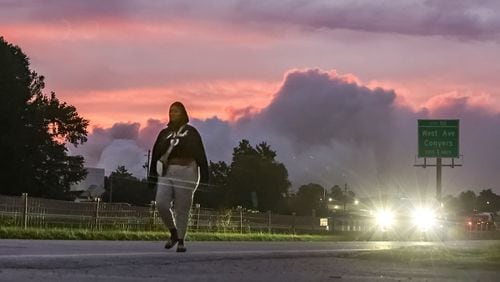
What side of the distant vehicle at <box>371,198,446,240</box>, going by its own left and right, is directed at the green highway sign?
back

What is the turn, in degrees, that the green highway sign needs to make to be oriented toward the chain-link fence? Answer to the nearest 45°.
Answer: approximately 45° to its right

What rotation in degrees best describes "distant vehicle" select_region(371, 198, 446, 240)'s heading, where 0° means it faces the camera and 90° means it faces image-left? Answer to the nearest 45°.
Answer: approximately 0°

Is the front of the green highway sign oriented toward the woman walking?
yes

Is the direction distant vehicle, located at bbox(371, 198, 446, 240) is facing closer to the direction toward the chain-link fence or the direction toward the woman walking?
the woman walking

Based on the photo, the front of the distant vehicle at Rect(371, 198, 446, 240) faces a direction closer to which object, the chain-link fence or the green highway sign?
the chain-link fence

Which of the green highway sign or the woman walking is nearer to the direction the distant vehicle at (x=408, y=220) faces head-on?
the woman walking

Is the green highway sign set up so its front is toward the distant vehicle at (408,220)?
yes
